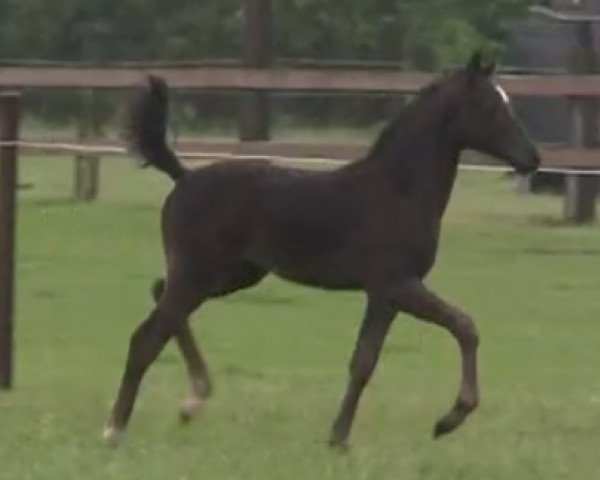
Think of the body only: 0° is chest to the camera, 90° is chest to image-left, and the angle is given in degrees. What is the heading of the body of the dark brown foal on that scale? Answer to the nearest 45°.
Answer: approximately 270°
